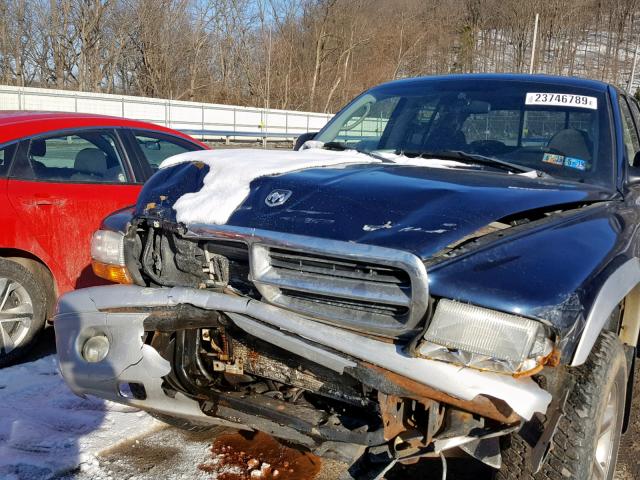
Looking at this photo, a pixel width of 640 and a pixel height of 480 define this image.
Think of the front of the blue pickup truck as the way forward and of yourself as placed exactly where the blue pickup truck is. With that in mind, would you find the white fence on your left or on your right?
on your right

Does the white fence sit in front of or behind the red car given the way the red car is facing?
in front

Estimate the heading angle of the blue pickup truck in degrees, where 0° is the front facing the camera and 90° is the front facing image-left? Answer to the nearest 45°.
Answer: approximately 45°

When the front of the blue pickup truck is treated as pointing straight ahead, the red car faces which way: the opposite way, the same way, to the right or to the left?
the opposite way

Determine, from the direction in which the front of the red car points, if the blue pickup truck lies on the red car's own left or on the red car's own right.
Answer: on the red car's own right

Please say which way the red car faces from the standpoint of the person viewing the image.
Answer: facing away from the viewer and to the right of the viewer

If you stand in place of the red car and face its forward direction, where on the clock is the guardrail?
The guardrail is roughly at 11 o'clock from the red car.

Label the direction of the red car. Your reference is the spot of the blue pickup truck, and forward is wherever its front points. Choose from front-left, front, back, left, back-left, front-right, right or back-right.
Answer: right

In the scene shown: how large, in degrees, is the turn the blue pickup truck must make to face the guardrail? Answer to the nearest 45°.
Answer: approximately 135° to its right
